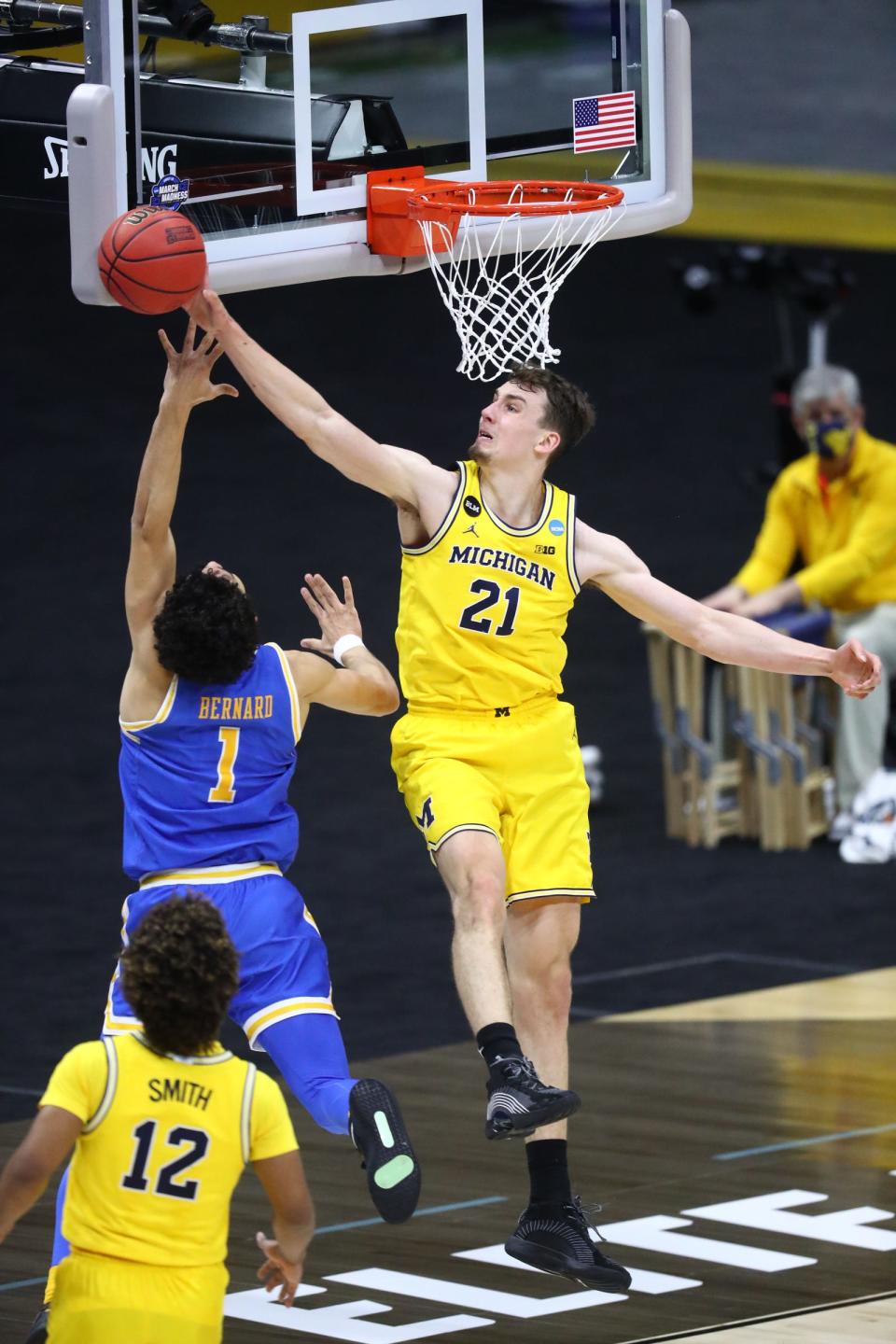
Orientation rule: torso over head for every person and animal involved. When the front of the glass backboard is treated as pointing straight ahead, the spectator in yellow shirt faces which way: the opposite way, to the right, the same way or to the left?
to the right

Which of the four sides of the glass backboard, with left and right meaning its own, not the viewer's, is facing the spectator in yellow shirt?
left

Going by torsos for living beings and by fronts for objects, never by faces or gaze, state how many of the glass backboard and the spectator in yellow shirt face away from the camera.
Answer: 0

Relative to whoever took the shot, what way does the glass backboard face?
facing the viewer and to the right of the viewer

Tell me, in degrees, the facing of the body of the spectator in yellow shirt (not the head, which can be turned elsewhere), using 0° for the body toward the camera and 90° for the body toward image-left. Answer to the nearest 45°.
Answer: approximately 45°

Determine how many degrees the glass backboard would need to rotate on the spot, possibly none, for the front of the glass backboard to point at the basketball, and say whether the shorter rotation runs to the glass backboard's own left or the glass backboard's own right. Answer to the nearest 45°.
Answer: approximately 45° to the glass backboard's own right

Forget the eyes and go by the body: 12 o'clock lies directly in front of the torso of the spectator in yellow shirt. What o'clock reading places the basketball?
The basketball is roughly at 11 o'clock from the spectator in yellow shirt.
